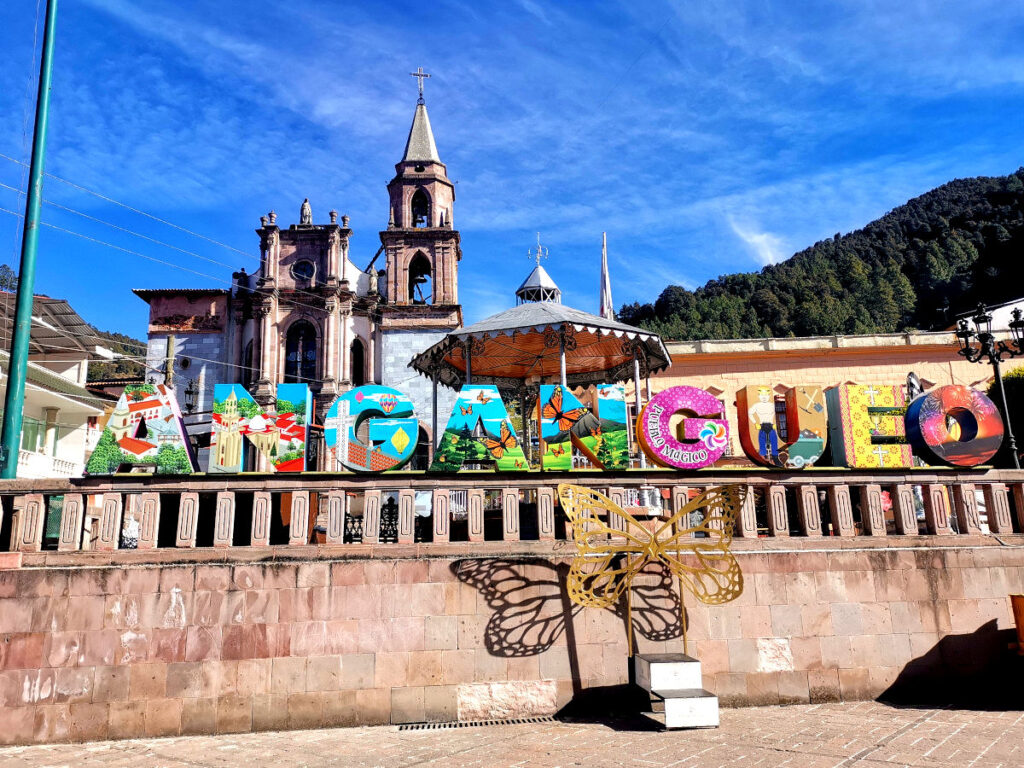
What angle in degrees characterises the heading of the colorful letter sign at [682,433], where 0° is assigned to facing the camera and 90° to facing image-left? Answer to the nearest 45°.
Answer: approximately 0°

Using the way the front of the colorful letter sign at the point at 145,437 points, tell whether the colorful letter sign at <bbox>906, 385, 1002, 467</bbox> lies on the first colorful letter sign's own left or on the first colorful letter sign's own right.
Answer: on the first colorful letter sign's own left

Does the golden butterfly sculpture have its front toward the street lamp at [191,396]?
no

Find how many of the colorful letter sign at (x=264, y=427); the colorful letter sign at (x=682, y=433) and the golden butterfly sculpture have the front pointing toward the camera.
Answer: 3

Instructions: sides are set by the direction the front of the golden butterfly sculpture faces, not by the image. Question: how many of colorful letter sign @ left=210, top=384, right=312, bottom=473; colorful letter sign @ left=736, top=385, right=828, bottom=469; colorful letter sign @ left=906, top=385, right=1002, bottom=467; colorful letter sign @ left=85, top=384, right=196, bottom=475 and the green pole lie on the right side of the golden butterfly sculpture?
3

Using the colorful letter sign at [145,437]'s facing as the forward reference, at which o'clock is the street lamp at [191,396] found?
The street lamp is roughly at 6 o'clock from the colorful letter sign.

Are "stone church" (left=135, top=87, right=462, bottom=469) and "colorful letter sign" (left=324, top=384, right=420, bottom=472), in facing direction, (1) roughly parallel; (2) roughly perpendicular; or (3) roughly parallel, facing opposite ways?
roughly parallel

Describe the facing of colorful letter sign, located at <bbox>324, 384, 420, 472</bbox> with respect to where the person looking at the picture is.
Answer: facing the viewer

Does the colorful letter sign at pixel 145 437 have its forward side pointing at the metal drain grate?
no

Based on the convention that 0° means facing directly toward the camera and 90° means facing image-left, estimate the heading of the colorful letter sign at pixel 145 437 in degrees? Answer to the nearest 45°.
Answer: approximately 0°

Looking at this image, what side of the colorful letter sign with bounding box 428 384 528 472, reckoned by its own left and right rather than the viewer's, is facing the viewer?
front

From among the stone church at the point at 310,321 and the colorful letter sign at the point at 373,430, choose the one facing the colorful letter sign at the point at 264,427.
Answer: the stone church

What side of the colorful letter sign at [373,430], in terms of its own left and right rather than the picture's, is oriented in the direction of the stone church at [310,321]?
back

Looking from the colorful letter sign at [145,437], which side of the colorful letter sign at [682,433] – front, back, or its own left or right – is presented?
right

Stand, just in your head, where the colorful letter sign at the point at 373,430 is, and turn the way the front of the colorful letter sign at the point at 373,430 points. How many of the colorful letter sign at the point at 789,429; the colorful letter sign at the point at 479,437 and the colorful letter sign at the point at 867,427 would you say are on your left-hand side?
3

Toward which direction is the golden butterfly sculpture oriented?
toward the camera

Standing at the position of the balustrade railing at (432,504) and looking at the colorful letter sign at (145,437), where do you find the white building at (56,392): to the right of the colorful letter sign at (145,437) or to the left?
right

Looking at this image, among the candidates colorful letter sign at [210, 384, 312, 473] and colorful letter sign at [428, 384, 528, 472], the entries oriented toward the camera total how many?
2

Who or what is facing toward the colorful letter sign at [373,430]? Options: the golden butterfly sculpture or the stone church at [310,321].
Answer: the stone church
